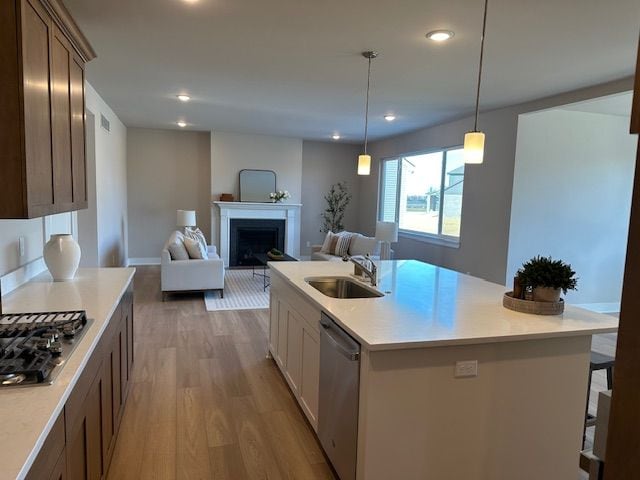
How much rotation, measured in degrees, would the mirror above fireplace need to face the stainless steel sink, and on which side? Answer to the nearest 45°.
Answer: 0° — it already faces it

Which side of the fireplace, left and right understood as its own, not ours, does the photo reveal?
front

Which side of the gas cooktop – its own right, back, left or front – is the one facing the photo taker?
right

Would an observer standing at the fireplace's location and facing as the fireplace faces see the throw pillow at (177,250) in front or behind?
in front

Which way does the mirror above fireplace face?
toward the camera

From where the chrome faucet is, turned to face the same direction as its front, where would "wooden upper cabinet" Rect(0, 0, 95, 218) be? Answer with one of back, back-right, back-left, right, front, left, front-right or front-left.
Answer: front-left

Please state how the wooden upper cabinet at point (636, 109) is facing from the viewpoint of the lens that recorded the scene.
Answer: facing to the left of the viewer

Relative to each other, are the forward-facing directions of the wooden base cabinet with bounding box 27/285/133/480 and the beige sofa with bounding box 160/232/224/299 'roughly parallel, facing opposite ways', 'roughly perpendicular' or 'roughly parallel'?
roughly parallel

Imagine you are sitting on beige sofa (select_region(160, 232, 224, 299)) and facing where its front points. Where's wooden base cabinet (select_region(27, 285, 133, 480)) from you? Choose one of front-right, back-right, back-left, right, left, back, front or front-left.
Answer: right

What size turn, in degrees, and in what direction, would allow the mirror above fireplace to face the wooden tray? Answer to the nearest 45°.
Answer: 0° — it already faces it

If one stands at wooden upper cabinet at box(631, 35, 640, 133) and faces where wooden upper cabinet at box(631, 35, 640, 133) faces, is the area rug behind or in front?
in front

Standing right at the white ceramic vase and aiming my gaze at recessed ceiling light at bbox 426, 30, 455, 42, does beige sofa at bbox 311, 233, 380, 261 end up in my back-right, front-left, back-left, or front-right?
front-left

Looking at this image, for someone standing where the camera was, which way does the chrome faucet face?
facing to the left of the viewer

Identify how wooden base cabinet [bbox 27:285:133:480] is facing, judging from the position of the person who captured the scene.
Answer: facing to the right of the viewer

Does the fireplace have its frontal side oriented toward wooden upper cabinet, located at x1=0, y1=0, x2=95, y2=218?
yes

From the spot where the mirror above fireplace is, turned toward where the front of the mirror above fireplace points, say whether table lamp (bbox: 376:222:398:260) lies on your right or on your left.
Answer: on your left

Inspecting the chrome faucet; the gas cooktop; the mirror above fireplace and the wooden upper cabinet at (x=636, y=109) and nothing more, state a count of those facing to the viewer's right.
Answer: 1
